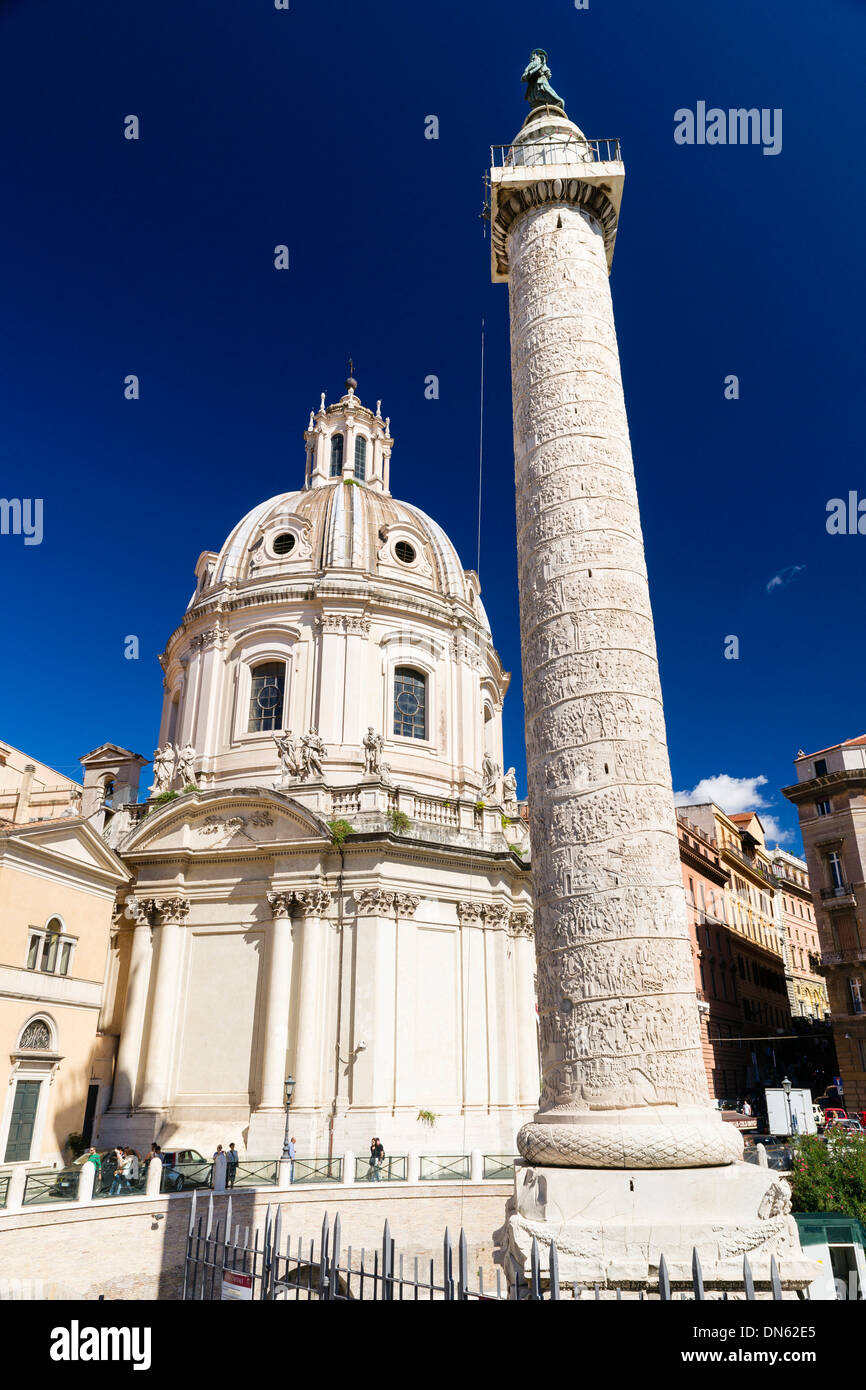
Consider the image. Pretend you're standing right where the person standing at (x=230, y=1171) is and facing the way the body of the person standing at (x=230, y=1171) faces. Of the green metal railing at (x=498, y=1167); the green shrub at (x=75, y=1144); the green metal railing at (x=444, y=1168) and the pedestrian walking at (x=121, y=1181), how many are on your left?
2

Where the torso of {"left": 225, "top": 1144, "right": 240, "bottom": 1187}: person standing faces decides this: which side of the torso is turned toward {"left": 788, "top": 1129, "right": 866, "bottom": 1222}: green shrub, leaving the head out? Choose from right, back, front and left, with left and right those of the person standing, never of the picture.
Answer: left

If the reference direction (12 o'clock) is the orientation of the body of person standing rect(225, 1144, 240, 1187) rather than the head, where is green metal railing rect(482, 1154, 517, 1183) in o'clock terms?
The green metal railing is roughly at 9 o'clock from the person standing.

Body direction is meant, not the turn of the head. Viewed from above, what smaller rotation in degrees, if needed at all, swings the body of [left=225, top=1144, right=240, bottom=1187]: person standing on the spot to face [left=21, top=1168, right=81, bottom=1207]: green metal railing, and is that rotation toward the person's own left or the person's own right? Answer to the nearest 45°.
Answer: approximately 45° to the person's own right

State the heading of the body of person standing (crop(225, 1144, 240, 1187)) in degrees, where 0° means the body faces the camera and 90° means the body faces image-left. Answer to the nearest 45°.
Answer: approximately 0°

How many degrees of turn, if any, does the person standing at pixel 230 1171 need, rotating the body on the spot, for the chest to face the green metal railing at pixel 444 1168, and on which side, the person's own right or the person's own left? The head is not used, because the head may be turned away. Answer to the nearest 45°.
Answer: approximately 90° to the person's own left

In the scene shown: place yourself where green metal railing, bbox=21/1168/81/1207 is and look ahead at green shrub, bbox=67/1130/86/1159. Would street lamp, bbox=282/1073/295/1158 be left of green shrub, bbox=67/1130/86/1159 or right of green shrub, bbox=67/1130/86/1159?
right

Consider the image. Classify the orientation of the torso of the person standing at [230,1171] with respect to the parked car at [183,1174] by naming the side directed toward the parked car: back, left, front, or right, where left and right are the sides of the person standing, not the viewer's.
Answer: right

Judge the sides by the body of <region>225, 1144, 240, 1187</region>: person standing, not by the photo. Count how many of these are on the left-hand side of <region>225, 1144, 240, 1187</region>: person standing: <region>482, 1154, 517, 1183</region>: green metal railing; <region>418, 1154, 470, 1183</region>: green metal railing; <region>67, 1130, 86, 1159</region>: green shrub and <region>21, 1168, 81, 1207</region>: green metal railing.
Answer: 2

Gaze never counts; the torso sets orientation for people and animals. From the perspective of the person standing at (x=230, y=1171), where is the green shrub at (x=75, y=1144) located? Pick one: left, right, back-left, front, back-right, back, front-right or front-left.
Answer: back-right
